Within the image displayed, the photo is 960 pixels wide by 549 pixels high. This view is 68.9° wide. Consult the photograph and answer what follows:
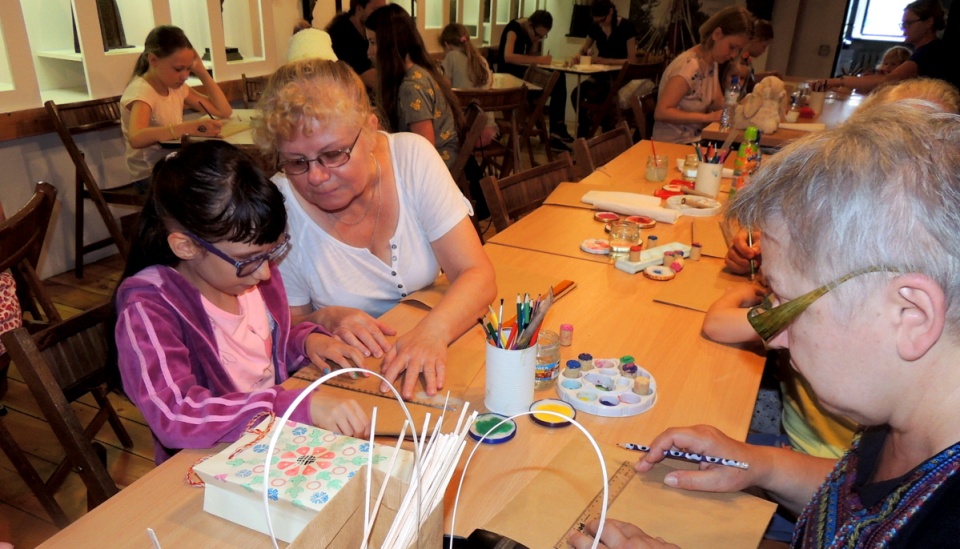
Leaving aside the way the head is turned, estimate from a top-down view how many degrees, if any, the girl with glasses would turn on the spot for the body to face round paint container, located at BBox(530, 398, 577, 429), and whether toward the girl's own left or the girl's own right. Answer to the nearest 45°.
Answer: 0° — they already face it

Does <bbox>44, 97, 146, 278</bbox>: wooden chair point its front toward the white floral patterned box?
no

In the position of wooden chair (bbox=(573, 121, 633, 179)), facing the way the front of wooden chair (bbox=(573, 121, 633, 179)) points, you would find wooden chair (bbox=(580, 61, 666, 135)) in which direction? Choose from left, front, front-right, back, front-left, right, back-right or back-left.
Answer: back-left

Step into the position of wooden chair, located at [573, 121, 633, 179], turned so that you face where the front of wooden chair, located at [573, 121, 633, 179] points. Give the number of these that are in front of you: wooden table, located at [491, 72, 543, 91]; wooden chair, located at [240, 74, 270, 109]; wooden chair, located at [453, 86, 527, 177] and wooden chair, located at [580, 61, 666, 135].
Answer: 0

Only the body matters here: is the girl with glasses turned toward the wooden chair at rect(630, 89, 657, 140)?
no

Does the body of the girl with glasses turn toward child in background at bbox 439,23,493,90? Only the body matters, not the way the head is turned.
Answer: no

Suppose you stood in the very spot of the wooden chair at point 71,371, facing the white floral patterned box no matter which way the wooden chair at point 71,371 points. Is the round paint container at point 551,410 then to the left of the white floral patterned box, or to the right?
left

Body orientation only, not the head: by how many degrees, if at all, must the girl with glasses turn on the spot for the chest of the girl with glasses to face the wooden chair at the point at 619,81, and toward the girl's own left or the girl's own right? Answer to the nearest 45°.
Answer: approximately 90° to the girl's own left

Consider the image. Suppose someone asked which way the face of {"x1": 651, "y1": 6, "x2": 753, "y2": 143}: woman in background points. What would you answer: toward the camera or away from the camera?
toward the camera

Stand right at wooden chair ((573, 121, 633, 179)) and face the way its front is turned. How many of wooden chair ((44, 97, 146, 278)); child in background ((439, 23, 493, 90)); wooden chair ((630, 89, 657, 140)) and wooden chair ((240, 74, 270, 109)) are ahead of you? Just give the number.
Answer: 0

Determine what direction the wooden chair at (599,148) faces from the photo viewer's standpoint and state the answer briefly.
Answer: facing the viewer and to the right of the viewer

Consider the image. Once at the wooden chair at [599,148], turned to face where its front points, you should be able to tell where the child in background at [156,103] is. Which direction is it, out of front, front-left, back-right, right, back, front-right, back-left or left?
back-right

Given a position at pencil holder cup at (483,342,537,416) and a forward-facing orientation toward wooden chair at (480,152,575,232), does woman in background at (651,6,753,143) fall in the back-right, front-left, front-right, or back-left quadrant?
front-right

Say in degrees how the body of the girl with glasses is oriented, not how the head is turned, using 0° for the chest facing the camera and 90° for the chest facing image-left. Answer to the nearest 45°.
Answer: approximately 315°

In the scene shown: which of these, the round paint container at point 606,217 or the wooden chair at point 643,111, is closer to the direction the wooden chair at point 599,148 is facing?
the round paint container

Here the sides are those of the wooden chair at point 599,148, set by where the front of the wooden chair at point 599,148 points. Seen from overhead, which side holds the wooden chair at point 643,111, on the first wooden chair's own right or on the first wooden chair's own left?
on the first wooden chair's own left

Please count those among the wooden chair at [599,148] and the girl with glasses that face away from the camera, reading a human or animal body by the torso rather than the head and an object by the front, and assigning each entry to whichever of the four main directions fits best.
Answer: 0
